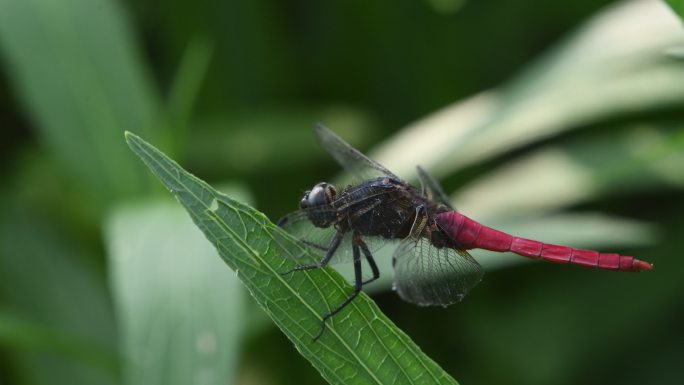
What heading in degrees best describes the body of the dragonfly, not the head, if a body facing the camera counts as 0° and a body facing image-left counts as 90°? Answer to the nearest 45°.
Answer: approximately 90°
